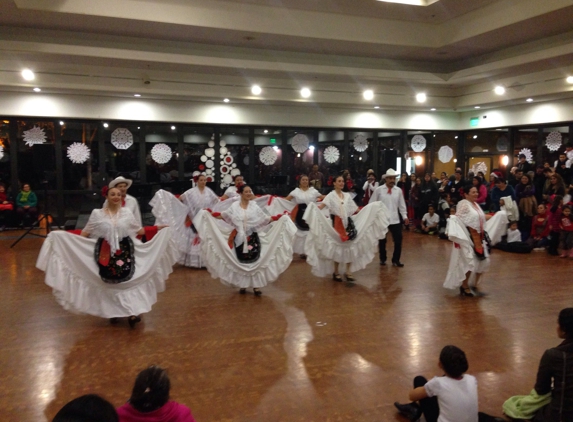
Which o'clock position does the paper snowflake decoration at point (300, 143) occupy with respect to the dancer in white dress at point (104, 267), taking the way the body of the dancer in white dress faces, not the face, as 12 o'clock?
The paper snowflake decoration is roughly at 7 o'clock from the dancer in white dress.

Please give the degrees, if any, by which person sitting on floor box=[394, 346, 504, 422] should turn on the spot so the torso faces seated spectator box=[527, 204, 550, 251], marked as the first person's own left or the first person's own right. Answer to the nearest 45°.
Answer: approximately 45° to the first person's own right

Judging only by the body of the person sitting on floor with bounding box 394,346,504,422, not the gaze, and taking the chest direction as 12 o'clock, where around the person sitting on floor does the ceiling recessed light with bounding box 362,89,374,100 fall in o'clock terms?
The ceiling recessed light is roughly at 1 o'clock from the person sitting on floor.

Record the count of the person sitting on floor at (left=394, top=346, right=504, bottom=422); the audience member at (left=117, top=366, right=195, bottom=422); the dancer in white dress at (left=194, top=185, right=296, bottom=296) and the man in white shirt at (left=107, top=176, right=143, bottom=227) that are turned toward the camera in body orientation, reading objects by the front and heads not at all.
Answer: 2

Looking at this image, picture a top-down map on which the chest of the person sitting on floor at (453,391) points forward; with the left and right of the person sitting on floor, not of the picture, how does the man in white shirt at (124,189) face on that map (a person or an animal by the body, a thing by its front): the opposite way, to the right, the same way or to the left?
the opposite way

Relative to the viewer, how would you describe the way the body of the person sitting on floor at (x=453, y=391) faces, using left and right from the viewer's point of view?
facing away from the viewer and to the left of the viewer

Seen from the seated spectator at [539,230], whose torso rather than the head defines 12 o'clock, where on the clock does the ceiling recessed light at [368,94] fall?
The ceiling recessed light is roughly at 2 o'clock from the seated spectator.

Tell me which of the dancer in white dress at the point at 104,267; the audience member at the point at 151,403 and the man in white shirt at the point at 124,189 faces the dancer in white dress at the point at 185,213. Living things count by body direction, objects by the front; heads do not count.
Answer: the audience member

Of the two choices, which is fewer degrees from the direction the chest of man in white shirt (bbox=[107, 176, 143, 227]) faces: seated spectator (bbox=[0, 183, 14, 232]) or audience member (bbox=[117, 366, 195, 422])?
the audience member

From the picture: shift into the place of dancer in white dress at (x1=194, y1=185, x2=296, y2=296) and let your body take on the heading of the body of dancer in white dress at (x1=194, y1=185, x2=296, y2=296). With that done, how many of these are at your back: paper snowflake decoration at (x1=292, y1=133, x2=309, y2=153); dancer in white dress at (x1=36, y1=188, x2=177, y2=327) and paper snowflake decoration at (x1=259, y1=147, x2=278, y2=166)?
2

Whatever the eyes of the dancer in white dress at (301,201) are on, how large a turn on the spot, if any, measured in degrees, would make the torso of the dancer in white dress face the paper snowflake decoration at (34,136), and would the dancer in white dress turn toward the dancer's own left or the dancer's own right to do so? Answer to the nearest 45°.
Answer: approximately 135° to the dancer's own right

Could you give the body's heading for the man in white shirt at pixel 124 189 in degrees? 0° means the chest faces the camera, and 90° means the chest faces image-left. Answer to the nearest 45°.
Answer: approximately 0°

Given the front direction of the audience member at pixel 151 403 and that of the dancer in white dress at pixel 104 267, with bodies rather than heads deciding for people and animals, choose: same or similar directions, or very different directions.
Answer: very different directions

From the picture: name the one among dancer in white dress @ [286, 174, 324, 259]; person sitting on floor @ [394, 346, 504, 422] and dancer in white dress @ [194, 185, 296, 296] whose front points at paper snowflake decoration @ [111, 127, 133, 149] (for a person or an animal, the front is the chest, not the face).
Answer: the person sitting on floor
